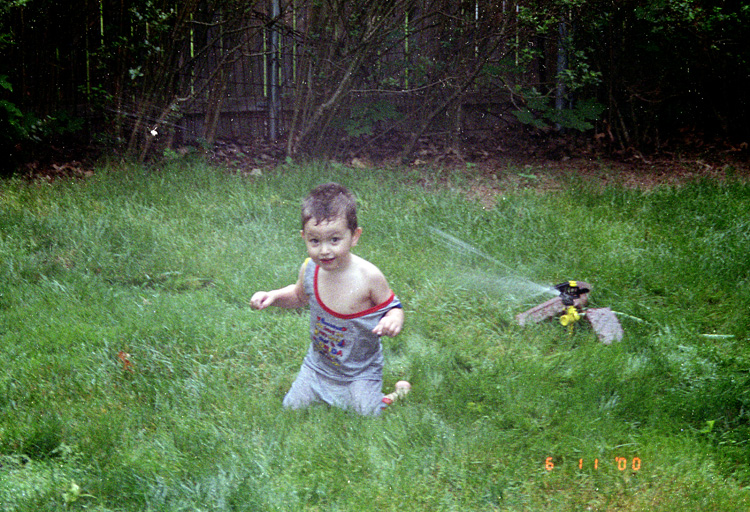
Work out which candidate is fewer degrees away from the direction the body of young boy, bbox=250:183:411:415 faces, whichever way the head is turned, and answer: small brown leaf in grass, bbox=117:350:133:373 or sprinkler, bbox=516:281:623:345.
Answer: the small brown leaf in grass

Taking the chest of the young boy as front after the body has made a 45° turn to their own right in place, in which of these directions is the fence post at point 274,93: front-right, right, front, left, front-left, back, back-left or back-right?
right

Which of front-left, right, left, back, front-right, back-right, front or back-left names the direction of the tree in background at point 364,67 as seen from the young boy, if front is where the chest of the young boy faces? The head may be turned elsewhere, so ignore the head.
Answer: back-right

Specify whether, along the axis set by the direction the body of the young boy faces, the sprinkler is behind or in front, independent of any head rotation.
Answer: behind

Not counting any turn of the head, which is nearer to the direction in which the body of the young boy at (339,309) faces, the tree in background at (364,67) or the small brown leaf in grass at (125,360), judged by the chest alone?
the small brown leaf in grass

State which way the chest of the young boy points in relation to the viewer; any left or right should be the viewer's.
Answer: facing the viewer and to the left of the viewer
